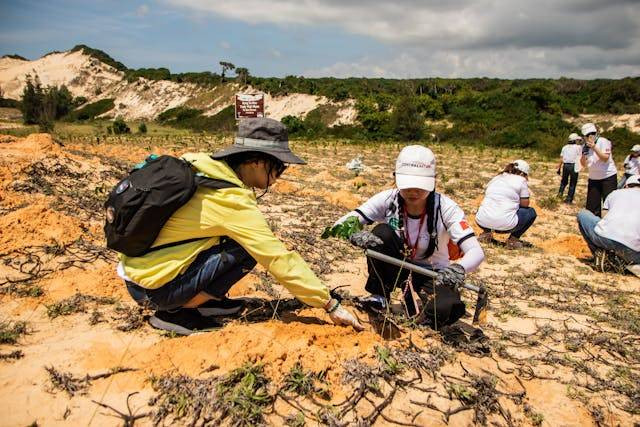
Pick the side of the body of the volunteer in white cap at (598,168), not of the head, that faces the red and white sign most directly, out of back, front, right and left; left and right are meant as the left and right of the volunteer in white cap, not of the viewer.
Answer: right

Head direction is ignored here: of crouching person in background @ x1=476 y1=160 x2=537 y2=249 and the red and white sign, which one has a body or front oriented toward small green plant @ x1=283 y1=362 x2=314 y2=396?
the red and white sign

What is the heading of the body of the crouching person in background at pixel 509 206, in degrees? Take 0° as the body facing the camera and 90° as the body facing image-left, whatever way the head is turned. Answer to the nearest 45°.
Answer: approximately 225°

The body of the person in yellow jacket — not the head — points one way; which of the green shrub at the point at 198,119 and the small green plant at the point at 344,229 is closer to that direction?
the small green plant

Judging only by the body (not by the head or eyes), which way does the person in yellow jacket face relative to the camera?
to the viewer's right

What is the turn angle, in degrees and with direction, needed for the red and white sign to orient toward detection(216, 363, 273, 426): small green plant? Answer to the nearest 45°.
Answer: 0° — it already faces it

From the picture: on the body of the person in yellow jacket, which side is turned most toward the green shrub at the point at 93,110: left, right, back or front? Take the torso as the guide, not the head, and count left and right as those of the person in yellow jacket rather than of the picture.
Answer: left

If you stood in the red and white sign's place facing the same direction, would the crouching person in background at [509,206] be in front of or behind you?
in front

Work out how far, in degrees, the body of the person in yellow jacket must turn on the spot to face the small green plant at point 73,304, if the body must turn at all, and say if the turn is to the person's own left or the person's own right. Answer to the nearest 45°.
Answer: approximately 135° to the person's own left

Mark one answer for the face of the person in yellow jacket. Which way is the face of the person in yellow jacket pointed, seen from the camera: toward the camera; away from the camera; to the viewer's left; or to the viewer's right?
to the viewer's right

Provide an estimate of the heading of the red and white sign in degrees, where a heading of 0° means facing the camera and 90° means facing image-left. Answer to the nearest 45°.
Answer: approximately 0°
